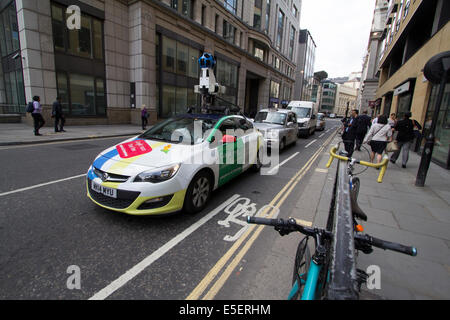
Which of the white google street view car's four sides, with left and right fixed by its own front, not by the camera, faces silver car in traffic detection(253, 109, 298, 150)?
back

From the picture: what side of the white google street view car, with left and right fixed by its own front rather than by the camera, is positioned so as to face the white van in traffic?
back

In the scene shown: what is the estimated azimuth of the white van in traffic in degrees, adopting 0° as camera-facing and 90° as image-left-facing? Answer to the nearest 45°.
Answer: approximately 45°

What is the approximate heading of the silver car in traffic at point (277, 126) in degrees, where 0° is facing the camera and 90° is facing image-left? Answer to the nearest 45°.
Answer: approximately 45°

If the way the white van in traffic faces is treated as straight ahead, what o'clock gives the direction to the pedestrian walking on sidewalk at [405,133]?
The pedestrian walking on sidewalk is roughly at 10 o'clock from the white van in traffic.
